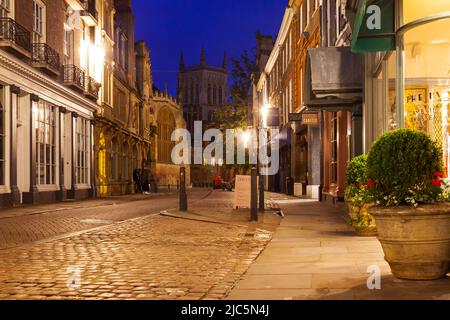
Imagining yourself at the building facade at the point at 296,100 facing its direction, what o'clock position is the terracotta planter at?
The terracotta planter is roughly at 9 o'clock from the building facade.

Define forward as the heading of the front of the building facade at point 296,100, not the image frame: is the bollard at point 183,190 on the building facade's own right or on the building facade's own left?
on the building facade's own left

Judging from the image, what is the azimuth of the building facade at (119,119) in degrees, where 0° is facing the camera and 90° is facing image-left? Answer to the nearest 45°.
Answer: approximately 315°

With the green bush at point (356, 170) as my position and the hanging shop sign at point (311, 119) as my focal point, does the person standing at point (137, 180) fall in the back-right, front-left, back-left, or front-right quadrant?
front-left

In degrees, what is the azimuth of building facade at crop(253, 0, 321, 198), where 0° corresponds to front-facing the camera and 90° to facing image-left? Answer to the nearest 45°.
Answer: approximately 90°

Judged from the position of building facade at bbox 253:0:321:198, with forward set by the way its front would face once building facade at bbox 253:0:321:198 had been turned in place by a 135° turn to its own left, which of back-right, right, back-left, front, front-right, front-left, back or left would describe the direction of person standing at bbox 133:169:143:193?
back

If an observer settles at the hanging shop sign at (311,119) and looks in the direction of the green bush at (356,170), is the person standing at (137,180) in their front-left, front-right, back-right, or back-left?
back-right

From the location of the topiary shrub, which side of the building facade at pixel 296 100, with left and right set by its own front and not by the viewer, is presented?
left

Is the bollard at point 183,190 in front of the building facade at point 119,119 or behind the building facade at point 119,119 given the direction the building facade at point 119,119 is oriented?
in front

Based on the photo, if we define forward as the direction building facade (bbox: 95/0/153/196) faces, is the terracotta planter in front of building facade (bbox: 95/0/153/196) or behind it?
in front

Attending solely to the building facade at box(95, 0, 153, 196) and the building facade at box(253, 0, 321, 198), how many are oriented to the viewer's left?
1

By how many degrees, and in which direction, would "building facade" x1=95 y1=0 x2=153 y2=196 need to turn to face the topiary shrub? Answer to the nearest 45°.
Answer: approximately 45° to its right

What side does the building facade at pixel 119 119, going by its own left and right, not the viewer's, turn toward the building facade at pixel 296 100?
front
